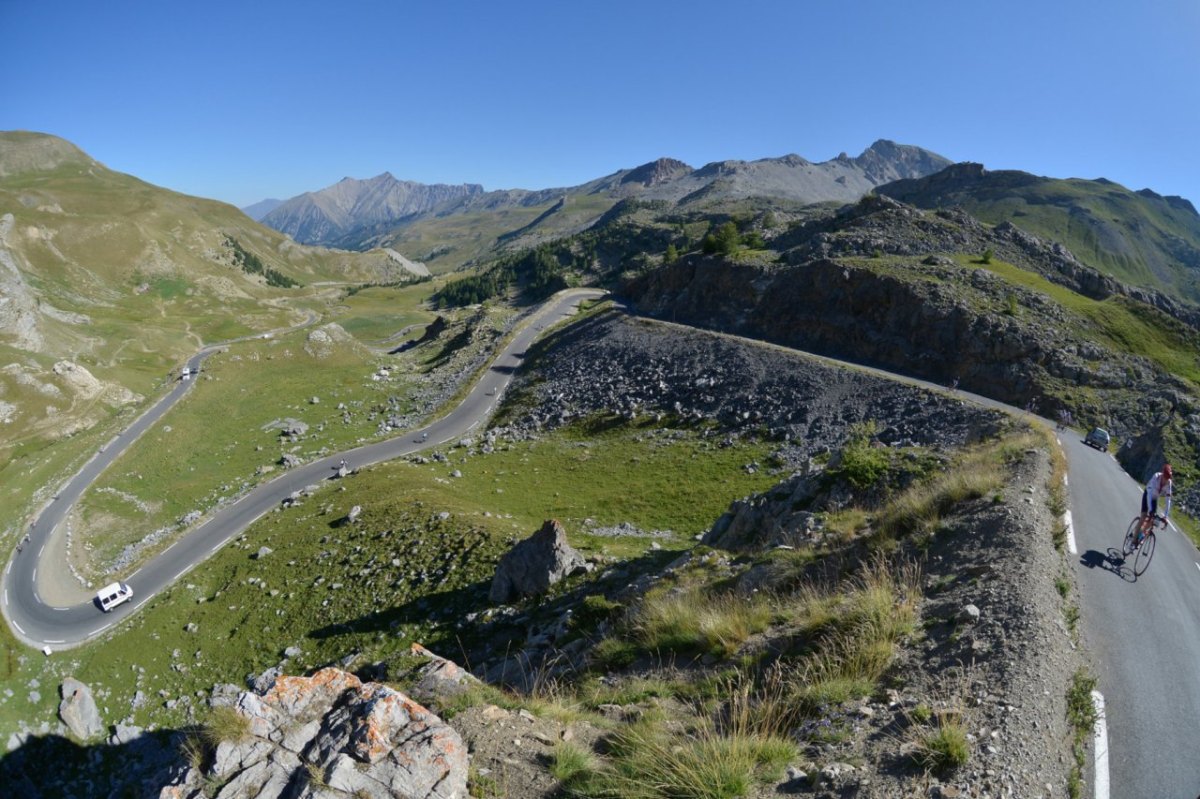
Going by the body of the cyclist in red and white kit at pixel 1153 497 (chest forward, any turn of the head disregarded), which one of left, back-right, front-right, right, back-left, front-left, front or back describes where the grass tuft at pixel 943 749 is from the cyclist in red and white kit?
front-right

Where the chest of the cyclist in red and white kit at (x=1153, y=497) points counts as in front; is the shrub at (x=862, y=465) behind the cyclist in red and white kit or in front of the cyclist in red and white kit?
behind

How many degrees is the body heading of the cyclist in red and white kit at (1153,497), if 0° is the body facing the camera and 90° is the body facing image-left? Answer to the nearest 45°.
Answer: approximately 315°
